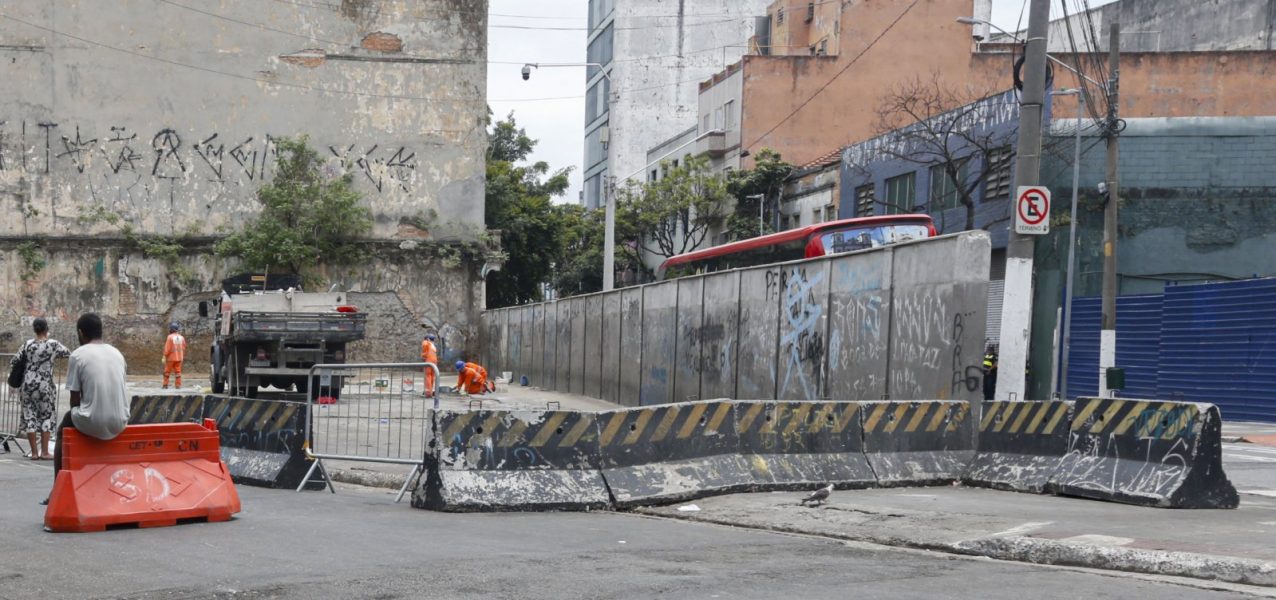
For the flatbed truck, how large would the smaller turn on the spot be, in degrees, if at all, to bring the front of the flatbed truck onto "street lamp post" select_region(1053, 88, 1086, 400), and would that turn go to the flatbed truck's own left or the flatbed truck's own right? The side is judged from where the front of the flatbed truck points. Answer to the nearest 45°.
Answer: approximately 90° to the flatbed truck's own right

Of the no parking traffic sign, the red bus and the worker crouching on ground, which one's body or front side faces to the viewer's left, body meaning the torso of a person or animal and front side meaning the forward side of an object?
the worker crouching on ground

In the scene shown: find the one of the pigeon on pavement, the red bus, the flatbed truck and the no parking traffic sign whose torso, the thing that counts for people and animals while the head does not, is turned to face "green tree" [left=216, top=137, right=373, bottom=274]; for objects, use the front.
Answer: the flatbed truck

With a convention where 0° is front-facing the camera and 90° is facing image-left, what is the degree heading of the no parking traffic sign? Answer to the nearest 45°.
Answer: approximately 0°

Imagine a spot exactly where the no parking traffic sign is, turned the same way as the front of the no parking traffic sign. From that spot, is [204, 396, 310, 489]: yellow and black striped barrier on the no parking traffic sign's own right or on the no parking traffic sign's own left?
on the no parking traffic sign's own right

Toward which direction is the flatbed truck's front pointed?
away from the camera

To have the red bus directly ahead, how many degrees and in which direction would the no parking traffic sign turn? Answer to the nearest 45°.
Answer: approximately 180°

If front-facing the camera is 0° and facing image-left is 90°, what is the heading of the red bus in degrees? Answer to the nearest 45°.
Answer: approximately 315°

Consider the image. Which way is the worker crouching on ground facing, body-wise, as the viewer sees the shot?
to the viewer's left

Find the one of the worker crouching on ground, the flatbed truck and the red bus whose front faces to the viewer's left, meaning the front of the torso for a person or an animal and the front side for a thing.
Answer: the worker crouching on ground

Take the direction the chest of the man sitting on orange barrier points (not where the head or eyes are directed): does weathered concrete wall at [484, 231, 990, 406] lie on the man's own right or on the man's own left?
on the man's own right

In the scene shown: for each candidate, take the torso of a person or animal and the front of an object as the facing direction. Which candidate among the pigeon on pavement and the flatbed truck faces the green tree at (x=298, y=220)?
the flatbed truck
